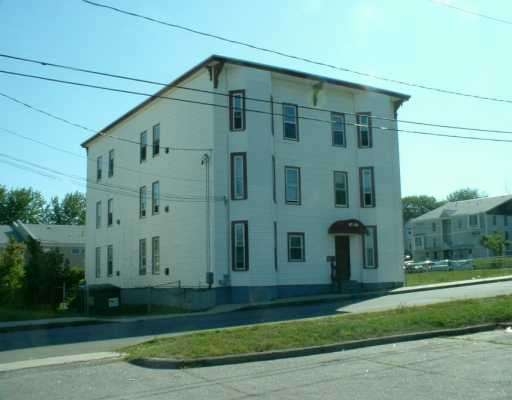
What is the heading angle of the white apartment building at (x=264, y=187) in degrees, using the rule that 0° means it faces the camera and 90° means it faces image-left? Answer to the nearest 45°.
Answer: approximately 315°
